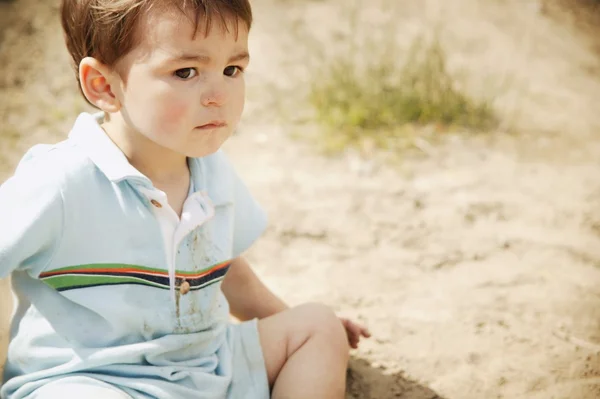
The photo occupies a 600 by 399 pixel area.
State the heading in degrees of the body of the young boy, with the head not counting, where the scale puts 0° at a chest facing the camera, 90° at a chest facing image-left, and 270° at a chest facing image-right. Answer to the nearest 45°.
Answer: approximately 315°

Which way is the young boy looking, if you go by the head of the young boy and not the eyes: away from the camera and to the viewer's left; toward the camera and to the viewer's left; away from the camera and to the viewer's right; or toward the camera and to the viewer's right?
toward the camera and to the viewer's right
